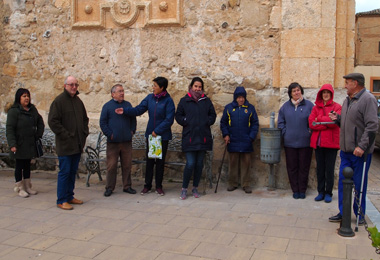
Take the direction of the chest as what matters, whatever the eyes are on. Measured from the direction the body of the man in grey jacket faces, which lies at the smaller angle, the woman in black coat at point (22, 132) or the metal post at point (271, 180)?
the woman in black coat

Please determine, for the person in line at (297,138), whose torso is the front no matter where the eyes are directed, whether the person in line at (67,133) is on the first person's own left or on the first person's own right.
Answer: on the first person's own right

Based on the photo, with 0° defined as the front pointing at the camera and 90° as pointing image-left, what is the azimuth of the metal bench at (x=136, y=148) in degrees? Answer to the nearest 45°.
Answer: approximately 0°

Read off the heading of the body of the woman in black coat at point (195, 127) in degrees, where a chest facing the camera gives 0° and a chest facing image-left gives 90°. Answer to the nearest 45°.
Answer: approximately 0°

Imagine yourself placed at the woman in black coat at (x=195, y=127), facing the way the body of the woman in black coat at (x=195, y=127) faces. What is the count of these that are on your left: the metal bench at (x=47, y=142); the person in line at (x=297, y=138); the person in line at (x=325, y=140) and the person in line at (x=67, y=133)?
2

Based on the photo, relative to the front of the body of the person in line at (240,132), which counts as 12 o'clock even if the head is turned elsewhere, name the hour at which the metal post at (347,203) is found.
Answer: The metal post is roughly at 11 o'clock from the person in line.

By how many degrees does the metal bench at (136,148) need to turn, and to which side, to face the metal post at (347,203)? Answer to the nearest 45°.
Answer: approximately 45° to its left
